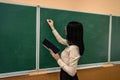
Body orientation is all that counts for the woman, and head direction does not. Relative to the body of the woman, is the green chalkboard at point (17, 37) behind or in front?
in front

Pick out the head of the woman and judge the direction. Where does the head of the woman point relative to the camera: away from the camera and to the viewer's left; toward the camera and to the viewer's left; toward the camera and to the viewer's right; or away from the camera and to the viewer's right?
away from the camera and to the viewer's left

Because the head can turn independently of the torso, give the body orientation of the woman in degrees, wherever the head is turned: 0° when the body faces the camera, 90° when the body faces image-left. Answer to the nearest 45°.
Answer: approximately 135°

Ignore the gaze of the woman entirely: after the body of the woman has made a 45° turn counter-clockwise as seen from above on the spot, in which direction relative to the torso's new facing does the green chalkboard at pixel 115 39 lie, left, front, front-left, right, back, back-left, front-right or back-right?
back-right
